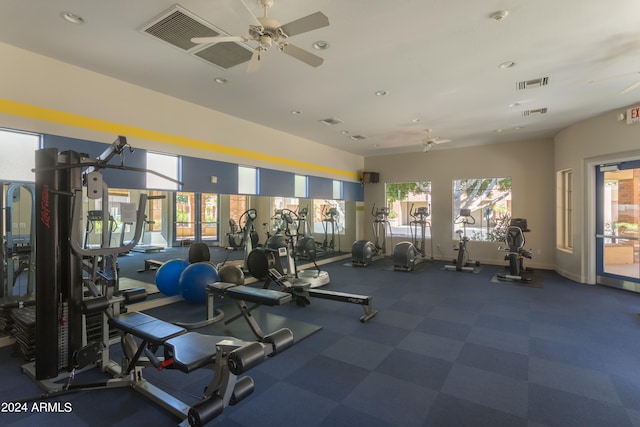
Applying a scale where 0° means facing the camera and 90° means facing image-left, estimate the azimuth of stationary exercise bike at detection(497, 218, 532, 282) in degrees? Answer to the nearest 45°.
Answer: approximately 180°

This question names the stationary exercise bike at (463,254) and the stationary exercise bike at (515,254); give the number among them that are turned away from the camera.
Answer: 2

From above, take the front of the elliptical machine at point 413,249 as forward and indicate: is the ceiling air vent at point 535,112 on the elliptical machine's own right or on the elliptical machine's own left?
on the elliptical machine's own right

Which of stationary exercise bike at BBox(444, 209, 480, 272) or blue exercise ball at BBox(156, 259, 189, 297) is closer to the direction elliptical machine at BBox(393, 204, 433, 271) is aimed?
the stationary exercise bike

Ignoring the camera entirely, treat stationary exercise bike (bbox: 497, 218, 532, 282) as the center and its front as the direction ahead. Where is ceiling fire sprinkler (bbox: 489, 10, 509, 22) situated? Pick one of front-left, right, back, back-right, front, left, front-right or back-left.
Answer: back

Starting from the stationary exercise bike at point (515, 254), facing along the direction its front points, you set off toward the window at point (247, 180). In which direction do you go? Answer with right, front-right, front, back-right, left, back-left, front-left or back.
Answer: back-left

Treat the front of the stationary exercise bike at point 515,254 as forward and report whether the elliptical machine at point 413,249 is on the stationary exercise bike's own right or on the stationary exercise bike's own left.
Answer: on the stationary exercise bike's own left

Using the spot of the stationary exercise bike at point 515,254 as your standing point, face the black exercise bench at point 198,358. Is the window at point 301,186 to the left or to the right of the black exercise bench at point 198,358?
right

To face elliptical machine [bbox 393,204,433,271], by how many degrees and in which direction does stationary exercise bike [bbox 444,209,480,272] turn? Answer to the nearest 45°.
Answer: approximately 90° to its left

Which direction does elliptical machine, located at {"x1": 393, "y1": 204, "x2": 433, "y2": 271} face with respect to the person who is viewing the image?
facing away from the viewer and to the right of the viewer

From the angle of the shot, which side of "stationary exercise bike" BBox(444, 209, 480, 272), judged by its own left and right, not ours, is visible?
back
